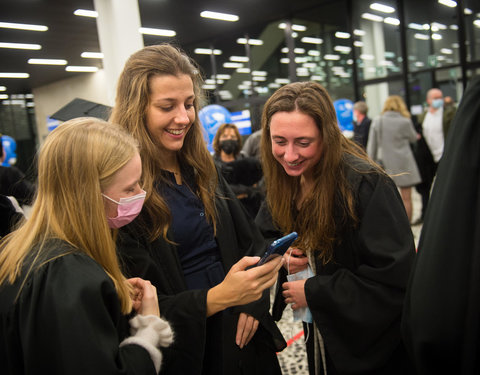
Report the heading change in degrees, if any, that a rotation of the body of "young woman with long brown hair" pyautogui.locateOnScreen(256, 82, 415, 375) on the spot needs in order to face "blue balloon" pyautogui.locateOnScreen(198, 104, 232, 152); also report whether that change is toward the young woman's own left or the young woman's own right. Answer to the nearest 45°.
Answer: approximately 135° to the young woman's own right

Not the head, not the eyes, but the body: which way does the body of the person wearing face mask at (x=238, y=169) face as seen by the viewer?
toward the camera

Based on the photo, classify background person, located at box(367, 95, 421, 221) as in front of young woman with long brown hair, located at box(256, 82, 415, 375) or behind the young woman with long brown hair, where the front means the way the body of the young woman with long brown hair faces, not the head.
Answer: behind

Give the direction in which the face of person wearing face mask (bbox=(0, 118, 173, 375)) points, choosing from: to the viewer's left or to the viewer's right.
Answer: to the viewer's right

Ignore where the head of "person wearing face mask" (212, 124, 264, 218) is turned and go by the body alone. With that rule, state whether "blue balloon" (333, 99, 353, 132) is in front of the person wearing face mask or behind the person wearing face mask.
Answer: behind

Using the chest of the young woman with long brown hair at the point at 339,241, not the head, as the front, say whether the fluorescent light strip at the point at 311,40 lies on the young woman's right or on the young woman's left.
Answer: on the young woman's right

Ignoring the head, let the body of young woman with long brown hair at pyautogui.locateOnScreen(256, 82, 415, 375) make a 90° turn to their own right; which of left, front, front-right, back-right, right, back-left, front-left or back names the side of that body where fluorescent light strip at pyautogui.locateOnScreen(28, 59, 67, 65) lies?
front

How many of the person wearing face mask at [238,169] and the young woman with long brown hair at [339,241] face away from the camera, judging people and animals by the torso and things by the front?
0

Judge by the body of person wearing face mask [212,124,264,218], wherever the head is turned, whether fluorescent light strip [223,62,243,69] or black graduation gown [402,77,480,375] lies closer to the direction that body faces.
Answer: the black graduation gown

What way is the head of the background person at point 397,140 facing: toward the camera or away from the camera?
away from the camera

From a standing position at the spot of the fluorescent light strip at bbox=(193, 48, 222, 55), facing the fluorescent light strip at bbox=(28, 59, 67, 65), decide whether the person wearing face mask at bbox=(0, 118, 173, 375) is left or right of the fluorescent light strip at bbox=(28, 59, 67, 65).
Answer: left

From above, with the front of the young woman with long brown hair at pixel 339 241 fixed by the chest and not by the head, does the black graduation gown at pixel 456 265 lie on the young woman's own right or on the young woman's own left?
on the young woman's own left

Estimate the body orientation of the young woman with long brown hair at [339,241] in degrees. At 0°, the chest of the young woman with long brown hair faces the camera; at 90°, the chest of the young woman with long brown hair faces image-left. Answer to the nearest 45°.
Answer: approximately 45°

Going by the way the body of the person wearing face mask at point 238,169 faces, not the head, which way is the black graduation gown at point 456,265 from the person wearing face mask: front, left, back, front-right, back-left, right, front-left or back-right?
front

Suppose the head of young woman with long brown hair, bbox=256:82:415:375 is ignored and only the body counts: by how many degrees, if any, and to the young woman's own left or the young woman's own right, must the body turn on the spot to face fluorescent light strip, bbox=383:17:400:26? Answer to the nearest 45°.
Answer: approximately 135° to the young woman's own right

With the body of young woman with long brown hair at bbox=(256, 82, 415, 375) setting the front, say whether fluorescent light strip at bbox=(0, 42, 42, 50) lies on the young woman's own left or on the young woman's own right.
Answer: on the young woman's own right
